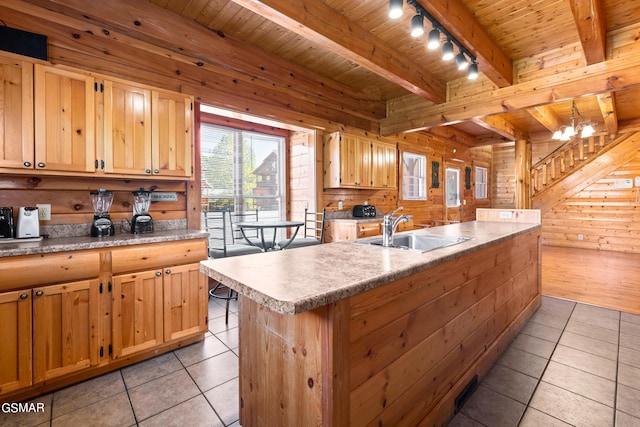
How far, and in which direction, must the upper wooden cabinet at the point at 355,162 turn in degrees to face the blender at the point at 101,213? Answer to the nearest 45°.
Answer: approximately 90° to its right

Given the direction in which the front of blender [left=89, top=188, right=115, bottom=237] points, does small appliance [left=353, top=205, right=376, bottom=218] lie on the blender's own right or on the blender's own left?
on the blender's own left

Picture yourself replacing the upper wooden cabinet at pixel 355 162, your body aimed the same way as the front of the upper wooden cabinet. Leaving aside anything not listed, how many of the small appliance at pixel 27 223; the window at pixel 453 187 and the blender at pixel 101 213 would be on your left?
1

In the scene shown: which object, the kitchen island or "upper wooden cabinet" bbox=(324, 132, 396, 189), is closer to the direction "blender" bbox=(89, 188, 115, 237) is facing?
the kitchen island

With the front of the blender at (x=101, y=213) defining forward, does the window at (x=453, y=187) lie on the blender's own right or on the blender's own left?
on the blender's own left

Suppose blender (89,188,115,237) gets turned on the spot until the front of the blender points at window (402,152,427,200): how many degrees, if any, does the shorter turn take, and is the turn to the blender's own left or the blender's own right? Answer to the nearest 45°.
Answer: approximately 90° to the blender's own left

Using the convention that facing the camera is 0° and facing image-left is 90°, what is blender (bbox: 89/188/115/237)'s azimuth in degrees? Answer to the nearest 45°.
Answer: approximately 0°

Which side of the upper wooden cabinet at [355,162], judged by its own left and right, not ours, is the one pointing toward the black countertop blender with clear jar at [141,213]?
right

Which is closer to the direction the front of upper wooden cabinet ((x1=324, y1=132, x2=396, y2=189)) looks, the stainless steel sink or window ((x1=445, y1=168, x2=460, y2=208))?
the stainless steel sink

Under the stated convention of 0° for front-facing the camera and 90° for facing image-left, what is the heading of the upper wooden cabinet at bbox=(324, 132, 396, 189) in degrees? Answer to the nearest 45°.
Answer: approximately 315°
